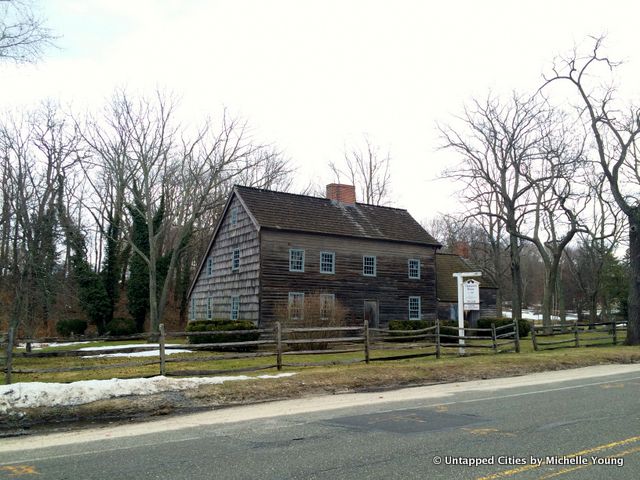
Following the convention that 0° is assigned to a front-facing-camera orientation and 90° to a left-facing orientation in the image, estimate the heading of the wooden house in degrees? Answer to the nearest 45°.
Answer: approximately 315°

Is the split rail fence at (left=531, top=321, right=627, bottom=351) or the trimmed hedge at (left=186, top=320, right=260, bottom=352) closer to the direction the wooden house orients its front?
the split rail fence

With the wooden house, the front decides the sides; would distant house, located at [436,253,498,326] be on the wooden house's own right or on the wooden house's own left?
on the wooden house's own left

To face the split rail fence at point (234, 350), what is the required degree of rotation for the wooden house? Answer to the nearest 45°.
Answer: approximately 45° to its right

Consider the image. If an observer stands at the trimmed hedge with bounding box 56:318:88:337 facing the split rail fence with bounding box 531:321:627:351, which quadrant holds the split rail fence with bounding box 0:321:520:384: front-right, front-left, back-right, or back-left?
front-right

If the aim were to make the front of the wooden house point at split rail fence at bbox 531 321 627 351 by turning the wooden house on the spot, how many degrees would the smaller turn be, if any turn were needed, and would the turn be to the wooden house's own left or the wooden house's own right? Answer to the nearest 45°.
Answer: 0° — it already faces it

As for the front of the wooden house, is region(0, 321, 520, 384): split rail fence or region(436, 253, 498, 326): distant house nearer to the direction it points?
the split rail fence

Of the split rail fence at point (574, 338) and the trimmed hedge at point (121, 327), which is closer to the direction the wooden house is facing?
the split rail fence

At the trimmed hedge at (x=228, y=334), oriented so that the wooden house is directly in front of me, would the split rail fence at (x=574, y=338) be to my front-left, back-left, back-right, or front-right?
front-right

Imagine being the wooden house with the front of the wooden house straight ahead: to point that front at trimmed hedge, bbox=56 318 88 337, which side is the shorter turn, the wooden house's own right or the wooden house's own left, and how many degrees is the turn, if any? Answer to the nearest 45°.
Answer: approximately 180°

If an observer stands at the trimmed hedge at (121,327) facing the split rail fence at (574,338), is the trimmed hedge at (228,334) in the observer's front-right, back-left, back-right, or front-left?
front-right
